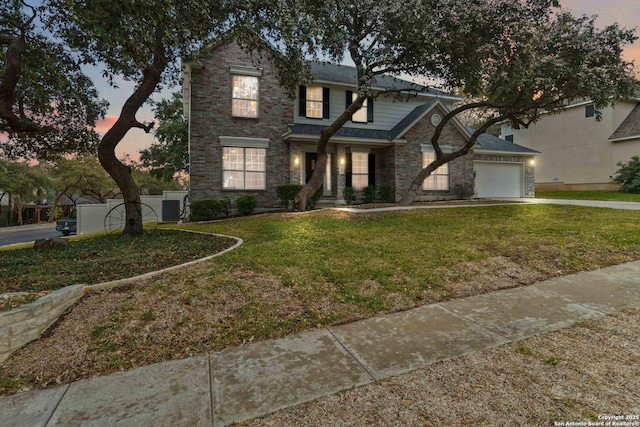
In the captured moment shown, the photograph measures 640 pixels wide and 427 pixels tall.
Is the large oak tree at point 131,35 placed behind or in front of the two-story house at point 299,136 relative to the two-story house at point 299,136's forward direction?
in front

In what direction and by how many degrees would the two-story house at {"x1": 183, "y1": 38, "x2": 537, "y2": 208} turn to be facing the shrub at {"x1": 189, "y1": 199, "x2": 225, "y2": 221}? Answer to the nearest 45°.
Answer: approximately 45° to its right

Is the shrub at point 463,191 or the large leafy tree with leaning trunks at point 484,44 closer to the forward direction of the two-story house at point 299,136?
the large leafy tree with leaning trunks

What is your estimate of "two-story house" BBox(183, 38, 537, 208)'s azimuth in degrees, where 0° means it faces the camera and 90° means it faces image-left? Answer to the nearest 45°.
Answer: approximately 0°

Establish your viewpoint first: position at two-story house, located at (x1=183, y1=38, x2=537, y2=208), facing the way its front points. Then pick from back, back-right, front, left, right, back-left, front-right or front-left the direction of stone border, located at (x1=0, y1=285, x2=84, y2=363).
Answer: front

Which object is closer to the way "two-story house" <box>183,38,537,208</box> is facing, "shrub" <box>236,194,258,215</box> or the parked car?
the shrub

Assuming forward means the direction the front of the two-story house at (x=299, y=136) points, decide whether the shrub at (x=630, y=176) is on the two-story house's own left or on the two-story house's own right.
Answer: on the two-story house's own left
